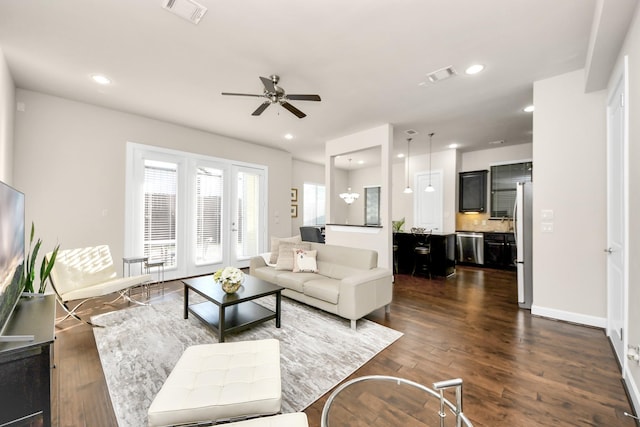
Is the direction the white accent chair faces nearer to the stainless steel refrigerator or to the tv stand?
the stainless steel refrigerator

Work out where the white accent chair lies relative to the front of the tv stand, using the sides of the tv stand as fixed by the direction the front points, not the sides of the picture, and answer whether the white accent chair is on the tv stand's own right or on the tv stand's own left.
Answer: on the tv stand's own left

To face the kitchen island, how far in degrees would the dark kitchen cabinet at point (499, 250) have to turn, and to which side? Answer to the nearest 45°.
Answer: approximately 45° to its right

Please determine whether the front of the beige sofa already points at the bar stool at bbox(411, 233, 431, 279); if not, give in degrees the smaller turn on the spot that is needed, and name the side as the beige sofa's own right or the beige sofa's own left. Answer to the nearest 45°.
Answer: approximately 180°

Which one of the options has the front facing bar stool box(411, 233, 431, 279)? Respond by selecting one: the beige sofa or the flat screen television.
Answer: the flat screen television

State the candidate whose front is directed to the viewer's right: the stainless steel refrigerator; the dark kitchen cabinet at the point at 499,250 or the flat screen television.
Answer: the flat screen television

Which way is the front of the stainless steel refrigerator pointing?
to the viewer's left

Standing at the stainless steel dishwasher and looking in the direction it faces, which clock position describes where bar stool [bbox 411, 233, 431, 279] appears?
The bar stool is roughly at 1 o'clock from the stainless steel dishwasher.

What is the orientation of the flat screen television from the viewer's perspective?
to the viewer's right

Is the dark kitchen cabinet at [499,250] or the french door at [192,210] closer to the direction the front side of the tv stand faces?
the dark kitchen cabinet

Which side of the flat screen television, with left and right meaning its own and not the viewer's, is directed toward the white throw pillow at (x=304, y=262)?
front

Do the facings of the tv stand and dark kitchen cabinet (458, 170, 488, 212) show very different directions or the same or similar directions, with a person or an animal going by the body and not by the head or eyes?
very different directions

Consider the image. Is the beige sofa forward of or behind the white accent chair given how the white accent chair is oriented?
forward

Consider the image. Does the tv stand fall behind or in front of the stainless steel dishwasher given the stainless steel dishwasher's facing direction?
in front

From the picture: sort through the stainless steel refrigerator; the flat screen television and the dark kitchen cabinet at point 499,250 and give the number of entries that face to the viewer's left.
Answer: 1

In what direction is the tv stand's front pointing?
to the viewer's right
